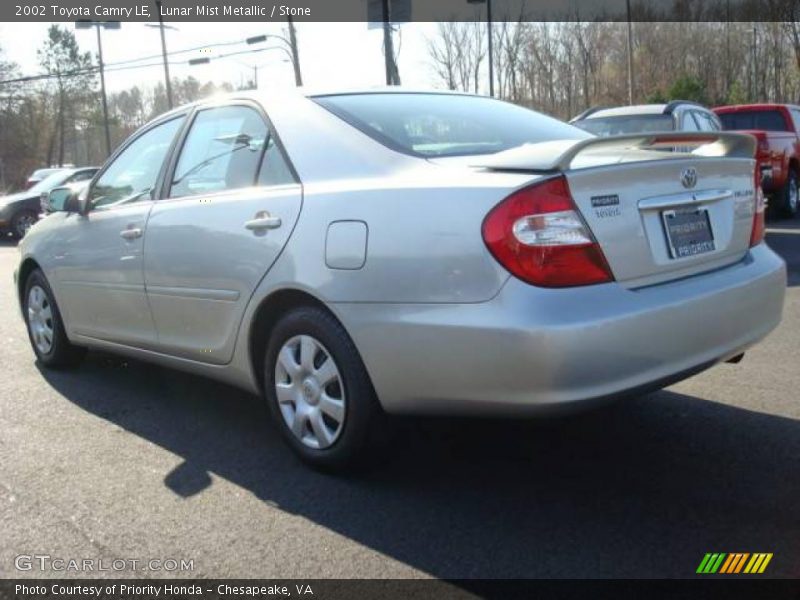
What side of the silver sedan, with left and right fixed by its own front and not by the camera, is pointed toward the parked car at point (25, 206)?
front

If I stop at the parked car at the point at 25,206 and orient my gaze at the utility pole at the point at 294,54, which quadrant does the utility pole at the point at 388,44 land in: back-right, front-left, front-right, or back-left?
front-right

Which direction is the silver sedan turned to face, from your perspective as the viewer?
facing away from the viewer and to the left of the viewer

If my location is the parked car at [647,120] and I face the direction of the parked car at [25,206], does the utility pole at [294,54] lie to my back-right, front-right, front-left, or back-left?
front-right

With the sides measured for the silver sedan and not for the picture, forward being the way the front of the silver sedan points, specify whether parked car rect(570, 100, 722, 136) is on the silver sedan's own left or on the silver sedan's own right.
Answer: on the silver sedan's own right

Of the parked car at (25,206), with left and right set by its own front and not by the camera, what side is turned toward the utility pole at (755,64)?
back

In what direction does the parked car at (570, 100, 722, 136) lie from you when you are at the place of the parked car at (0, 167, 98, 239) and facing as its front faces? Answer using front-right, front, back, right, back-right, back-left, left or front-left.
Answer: left

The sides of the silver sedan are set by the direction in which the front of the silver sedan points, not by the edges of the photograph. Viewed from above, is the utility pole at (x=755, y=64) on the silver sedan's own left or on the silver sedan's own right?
on the silver sedan's own right

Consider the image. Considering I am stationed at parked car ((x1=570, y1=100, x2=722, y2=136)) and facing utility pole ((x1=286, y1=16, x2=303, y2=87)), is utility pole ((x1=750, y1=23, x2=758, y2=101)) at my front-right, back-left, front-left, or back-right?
front-right
